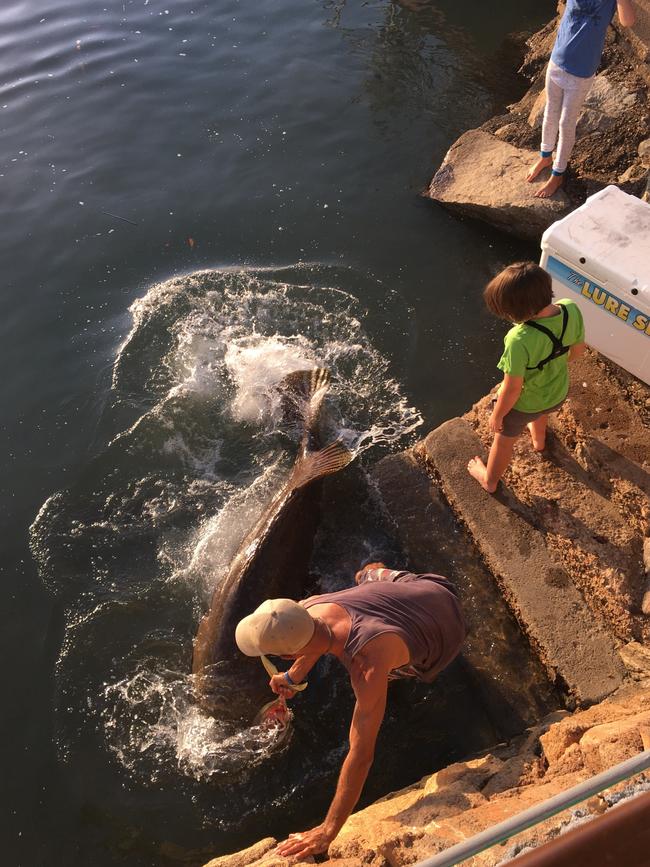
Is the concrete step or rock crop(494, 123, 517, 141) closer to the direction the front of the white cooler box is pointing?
the concrete step

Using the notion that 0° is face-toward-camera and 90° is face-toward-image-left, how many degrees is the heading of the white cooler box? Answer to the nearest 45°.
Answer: approximately 45°

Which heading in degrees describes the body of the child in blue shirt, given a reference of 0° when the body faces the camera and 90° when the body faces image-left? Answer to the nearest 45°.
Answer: approximately 45°

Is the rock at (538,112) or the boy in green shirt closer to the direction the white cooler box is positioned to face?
the boy in green shirt

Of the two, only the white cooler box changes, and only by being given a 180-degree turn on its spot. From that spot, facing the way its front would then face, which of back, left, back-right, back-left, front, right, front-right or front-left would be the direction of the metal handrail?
back-right

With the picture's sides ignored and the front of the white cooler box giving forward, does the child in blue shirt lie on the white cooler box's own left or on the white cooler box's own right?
on the white cooler box's own right

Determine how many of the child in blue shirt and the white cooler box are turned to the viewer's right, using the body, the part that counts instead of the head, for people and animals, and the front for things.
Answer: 0

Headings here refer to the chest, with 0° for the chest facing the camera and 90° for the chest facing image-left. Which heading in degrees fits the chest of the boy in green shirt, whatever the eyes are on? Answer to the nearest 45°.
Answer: approximately 135°

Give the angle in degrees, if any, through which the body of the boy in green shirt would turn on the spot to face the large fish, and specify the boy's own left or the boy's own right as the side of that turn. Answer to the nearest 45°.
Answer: approximately 45° to the boy's own left

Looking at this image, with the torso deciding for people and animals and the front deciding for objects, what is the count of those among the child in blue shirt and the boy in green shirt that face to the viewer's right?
0

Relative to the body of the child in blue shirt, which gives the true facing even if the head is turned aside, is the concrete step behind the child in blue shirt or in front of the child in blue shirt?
in front

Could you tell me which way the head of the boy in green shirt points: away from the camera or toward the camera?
away from the camera

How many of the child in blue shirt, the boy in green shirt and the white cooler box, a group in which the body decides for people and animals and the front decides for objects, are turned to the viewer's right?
0

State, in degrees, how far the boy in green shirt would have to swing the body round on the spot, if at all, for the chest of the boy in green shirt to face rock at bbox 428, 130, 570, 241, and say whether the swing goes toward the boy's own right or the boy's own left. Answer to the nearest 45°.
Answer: approximately 45° to the boy's own right
